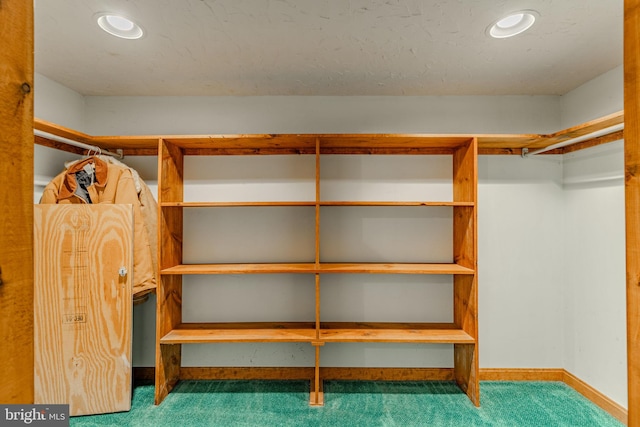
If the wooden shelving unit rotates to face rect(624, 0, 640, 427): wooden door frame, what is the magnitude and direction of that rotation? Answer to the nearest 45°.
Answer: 0° — it already faces it

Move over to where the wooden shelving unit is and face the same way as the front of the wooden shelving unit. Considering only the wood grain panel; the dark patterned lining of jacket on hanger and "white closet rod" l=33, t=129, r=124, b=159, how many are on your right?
3

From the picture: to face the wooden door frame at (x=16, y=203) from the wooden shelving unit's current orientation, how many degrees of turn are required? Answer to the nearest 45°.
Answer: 0° — it already faces it

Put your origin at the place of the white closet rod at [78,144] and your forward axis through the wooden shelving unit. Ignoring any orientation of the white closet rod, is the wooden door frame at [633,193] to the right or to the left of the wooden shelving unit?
right

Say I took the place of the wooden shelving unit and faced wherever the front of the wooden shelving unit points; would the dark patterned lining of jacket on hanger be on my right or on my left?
on my right

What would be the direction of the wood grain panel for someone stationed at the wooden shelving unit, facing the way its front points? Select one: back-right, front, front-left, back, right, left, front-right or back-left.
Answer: right

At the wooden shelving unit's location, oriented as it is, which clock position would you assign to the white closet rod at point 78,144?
The white closet rod is roughly at 3 o'clock from the wooden shelving unit.

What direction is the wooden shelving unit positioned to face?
toward the camera
